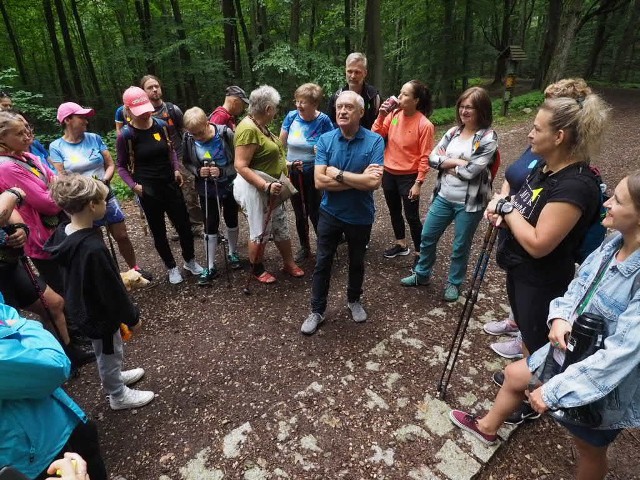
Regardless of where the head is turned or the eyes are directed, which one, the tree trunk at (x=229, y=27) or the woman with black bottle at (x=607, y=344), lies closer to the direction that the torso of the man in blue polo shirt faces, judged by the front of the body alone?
the woman with black bottle

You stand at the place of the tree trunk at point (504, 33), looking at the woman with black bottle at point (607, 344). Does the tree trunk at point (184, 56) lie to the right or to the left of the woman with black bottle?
right

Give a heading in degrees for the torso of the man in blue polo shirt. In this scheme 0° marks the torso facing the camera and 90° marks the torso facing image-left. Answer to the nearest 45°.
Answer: approximately 0°

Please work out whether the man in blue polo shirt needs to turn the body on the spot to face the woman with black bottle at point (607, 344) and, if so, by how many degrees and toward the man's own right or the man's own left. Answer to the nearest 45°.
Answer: approximately 45° to the man's own left

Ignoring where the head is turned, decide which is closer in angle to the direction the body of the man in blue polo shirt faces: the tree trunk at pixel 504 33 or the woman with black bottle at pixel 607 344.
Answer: the woman with black bottle

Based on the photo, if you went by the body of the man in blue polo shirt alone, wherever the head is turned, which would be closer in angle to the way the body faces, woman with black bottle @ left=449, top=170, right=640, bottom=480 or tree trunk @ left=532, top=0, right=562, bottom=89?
the woman with black bottle

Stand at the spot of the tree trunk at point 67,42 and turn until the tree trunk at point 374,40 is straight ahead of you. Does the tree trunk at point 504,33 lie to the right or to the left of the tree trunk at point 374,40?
left

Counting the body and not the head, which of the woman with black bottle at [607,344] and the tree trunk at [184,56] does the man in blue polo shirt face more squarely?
the woman with black bottle

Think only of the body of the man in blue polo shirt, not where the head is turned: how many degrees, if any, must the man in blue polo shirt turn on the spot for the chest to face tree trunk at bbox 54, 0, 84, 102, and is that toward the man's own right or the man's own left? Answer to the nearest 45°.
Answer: approximately 135° to the man's own right

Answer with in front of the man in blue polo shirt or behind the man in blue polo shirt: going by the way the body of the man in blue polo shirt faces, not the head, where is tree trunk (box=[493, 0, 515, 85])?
behind

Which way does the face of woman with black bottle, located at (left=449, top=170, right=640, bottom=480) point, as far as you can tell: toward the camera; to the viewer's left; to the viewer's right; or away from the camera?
to the viewer's left

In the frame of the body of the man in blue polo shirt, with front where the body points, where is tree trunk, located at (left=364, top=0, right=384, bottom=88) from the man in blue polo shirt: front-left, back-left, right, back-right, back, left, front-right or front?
back

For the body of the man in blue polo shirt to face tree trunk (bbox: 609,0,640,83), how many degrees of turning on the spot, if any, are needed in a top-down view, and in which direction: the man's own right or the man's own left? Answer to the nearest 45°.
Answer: approximately 135° to the man's own left
